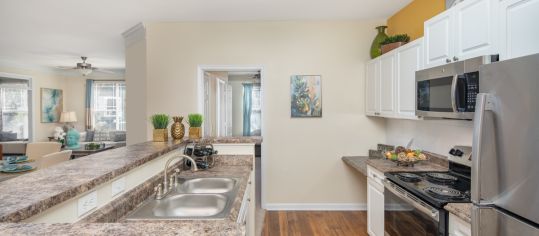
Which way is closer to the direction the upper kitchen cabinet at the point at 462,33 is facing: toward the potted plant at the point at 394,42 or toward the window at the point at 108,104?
the window

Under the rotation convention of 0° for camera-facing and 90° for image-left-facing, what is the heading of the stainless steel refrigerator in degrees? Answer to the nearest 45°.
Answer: approximately 45°

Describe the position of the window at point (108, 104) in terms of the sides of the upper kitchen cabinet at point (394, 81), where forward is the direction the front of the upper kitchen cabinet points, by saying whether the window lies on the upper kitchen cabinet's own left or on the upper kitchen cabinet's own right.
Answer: on the upper kitchen cabinet's own right

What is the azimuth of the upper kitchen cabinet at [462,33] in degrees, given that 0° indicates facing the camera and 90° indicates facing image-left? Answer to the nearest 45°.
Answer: approximately 45°

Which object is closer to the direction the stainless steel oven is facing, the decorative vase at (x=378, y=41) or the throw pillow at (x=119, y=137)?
the throw pillow

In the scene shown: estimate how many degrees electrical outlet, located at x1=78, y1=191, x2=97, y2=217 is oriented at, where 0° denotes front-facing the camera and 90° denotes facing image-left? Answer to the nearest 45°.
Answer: approximately 315°

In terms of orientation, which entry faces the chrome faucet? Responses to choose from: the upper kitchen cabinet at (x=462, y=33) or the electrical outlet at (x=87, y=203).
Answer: the upper kitchen cabinet
